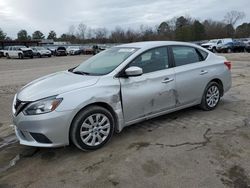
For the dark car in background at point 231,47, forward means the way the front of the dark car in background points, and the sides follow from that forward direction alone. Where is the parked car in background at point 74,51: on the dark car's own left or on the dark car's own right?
on the dark car's own right

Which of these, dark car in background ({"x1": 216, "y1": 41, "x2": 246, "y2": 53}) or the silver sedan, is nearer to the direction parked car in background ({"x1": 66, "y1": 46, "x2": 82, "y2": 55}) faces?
the silver sedan

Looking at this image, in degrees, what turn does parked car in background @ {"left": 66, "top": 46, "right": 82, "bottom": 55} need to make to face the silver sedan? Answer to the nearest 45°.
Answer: approximately 45° to its left

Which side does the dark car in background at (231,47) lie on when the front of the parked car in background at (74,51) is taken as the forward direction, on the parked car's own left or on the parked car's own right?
on the parked car's own left

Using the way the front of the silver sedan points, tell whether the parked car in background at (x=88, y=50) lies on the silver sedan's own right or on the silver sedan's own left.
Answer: on the silver sedan's own right
